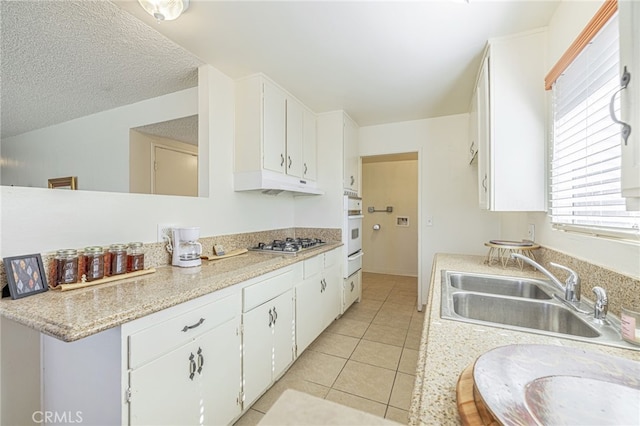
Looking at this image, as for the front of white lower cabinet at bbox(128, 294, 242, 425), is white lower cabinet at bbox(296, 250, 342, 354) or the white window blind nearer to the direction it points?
the white window blind

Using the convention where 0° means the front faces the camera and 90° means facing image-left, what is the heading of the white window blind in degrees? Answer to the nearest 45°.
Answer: approximately 45°

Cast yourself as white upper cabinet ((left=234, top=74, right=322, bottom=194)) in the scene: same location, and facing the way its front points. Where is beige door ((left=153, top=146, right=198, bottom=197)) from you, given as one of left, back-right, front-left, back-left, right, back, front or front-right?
back

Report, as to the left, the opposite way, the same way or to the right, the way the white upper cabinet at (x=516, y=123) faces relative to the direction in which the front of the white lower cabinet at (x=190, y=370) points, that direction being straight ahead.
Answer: the opposite way

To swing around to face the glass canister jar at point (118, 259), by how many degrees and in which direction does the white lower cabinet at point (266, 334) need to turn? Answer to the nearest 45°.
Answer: approximately 135° to its right

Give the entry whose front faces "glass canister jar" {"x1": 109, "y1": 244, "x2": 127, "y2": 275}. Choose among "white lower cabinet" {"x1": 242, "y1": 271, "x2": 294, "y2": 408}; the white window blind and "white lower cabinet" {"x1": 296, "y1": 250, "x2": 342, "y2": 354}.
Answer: the white window blind

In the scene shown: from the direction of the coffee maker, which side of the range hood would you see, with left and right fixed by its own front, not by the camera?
right

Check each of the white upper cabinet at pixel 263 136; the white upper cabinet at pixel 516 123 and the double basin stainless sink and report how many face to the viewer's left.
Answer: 2

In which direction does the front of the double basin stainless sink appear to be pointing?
to the viewer's left
